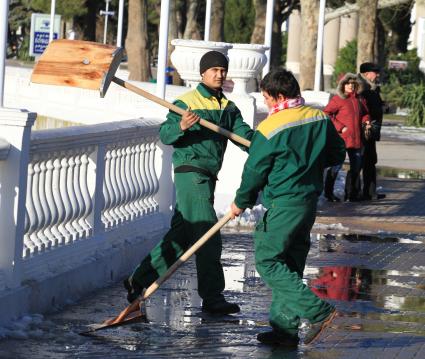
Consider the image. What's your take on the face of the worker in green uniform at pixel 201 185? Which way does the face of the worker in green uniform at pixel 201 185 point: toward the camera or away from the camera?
toward the camera

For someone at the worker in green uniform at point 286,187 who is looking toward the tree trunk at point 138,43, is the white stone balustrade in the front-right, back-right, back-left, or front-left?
front-left

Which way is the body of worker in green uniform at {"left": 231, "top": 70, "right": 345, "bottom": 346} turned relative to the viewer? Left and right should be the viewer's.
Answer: facing away from the viewer and to the left of the viewer

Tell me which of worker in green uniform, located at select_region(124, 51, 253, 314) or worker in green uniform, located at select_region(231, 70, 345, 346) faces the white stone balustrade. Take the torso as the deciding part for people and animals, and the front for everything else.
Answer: worker in green uniform, located at select_region(231, 70, 345, 346)

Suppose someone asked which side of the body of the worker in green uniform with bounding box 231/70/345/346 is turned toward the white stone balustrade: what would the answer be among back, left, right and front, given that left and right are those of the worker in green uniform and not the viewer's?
front

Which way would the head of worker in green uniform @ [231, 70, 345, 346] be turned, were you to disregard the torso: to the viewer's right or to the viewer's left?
to the viewer's left

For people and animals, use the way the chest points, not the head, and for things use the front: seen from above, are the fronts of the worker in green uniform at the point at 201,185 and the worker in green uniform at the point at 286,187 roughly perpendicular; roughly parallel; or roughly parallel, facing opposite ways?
roughly parallel, facing opposite ways
